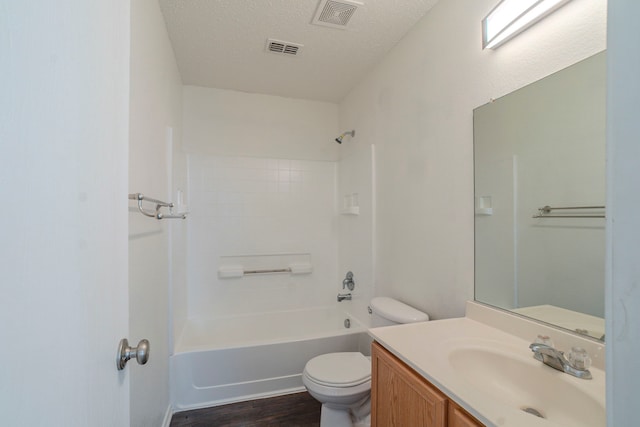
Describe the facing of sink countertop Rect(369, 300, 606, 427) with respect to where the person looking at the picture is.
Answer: facing the viewer and to the left of the viewer

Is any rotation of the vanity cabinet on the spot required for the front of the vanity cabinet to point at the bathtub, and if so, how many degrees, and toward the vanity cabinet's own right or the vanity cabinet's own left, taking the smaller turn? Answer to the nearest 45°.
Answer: approximately 90° to the vanity cabinet's own right

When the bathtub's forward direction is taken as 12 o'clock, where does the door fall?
The door is roughly at 12 o'clock from the bathtub.

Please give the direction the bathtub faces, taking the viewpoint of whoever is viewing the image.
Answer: facing the viewer

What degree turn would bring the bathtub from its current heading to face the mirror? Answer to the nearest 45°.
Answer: approximately 45° to its left

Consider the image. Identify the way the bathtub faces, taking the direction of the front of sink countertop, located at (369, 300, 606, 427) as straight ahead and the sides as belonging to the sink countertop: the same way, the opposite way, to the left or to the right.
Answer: to the left

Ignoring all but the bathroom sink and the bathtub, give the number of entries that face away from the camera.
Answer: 0

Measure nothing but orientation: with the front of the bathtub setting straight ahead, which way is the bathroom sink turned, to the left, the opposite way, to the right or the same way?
to the right
